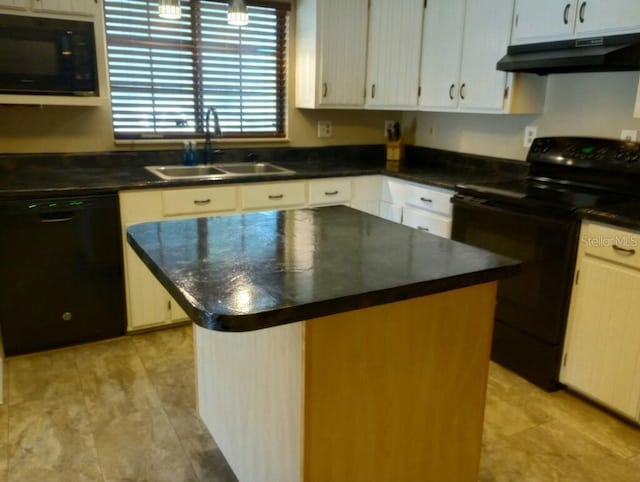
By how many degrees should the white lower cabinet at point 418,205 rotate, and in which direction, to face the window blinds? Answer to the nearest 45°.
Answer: approximately 45° to its right

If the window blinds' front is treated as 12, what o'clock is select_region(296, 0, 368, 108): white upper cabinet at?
The white upper cabinet is roughly at 9 o'clock from the window blinds.

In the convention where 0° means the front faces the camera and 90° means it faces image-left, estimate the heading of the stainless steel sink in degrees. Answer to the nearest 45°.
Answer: approximately 0°

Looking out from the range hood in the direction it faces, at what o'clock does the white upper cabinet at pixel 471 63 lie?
The white upper cabinet is roughly at 3 o'clock from the range hood.

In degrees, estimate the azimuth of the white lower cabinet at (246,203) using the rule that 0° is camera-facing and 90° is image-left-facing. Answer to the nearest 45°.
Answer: approximately 0°

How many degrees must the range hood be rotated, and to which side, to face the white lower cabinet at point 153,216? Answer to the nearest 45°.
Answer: approximately 45° to its right

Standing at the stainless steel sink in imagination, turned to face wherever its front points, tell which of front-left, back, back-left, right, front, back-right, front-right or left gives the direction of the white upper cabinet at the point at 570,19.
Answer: front-left
